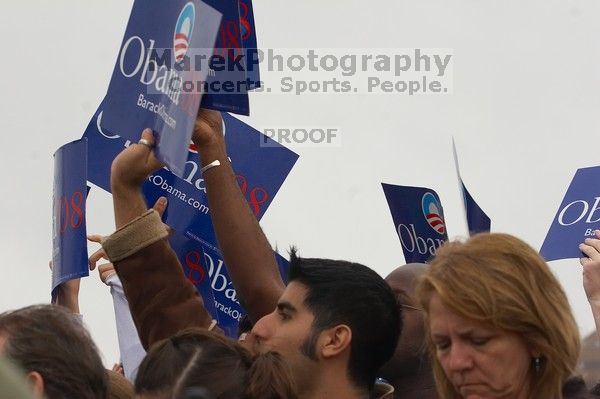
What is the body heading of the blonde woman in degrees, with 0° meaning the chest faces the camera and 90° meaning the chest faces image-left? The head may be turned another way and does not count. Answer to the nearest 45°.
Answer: approximately 45°

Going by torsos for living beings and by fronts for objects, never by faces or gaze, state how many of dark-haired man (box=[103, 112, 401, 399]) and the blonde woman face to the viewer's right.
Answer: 0

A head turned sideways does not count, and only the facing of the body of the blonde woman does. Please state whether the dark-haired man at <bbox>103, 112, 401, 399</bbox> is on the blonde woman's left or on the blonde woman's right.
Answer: on the blonde woman's right

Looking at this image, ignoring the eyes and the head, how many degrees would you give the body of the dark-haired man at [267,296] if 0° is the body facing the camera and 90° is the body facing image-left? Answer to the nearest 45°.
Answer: approximately 90°

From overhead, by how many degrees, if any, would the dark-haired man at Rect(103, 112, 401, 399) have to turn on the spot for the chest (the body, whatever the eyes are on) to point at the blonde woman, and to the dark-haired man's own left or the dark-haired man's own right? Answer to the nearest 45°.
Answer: approximately 135° to the dark-haired man's own left

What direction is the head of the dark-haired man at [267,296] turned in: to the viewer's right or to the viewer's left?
to the viewer's left
